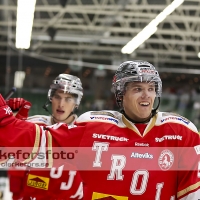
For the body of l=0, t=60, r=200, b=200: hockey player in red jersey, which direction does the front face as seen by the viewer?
toward the camera

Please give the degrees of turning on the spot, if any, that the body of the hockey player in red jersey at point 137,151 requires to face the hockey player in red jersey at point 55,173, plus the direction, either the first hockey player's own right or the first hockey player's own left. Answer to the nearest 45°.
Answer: approximately 180°

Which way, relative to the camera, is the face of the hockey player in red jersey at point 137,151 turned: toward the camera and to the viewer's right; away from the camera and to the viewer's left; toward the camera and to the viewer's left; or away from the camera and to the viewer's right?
toward the camera and to the viewer's right
